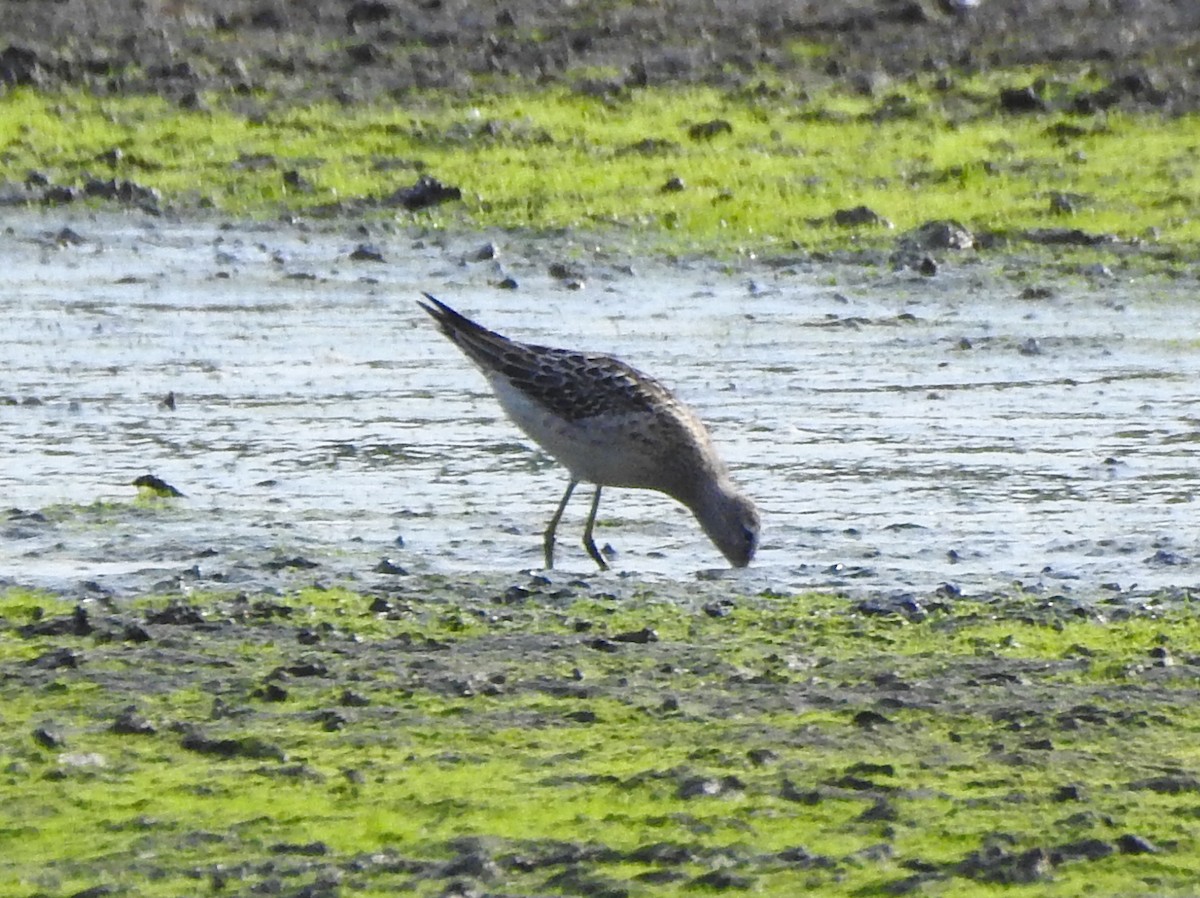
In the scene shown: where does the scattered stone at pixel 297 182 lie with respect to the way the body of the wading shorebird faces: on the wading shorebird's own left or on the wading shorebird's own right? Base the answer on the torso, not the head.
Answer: on the wading shorebird's own left

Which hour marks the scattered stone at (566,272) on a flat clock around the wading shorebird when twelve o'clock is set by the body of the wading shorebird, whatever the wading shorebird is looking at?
The scattered stone is roughly at 9 o'clock from the wading shorebird.

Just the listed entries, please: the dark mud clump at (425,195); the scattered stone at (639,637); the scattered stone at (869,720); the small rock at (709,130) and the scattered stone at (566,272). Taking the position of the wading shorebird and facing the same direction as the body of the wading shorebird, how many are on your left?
3

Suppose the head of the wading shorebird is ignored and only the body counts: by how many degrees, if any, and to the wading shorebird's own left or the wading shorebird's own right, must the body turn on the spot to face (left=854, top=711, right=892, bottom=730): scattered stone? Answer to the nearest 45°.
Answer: approximately 90° to the wading shorebird's own right

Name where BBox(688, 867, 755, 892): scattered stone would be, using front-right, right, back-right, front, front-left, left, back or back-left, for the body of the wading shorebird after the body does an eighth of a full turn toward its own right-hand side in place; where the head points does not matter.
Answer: front-right

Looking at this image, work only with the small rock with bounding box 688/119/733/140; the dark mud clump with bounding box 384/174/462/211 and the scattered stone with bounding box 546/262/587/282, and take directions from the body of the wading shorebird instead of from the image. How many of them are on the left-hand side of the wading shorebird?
3

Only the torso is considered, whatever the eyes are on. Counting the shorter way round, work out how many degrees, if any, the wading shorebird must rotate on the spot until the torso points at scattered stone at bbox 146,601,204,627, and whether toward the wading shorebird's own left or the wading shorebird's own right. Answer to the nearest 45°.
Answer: approximately 135° to the wading shorebird's own right

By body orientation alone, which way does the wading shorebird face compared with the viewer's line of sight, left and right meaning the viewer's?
facing to the right of the viewer

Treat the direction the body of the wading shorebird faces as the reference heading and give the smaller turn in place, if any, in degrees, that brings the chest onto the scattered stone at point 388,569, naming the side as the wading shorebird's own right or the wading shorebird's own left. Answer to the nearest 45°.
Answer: approximately 135° to the wading shorebird's own right

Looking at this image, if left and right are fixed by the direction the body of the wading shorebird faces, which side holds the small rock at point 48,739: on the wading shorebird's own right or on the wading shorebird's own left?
on the wading shorebird's own right

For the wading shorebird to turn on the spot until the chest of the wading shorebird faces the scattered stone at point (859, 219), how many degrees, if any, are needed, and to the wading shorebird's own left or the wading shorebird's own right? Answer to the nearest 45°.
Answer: approximately 90° to the wading shorebird's own left

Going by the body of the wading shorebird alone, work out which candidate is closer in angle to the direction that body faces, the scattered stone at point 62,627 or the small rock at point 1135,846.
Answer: the small rock
